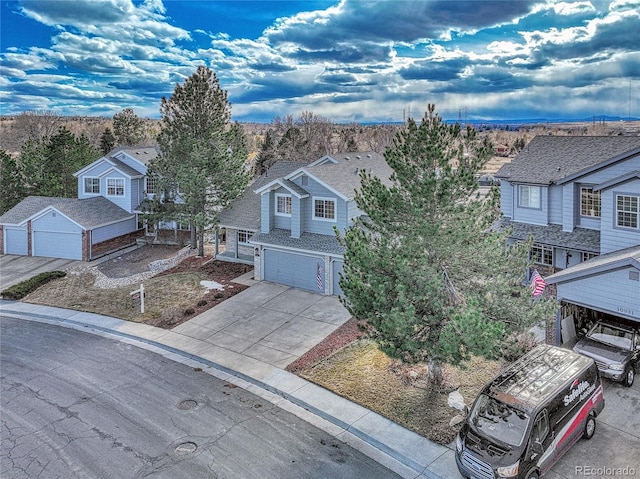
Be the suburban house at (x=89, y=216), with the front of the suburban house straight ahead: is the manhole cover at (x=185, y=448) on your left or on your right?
on your left

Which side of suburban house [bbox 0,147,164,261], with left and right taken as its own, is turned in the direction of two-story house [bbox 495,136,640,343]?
left

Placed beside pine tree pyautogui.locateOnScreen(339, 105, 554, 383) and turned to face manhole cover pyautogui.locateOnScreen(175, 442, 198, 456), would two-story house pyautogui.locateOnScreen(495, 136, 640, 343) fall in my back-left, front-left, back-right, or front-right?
back-right

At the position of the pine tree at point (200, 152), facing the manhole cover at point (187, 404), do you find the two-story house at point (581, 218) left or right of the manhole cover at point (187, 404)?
left

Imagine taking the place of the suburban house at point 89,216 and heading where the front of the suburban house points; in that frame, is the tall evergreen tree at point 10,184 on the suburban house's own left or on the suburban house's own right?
on the suburban house's own right

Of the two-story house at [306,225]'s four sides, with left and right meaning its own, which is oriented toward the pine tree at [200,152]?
right

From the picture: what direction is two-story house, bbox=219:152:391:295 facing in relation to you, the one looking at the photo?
facing the viewer and to the left of the viewer
